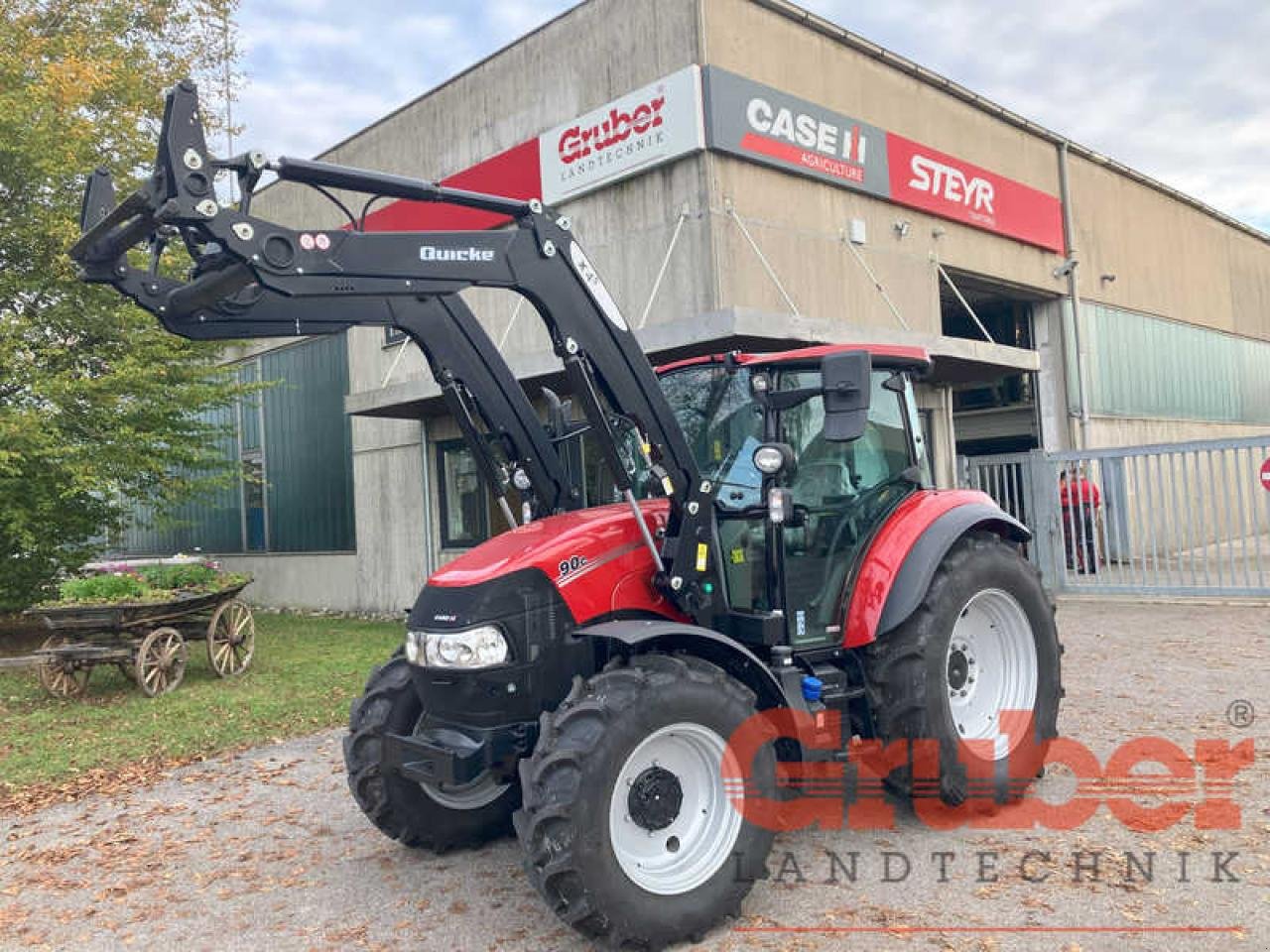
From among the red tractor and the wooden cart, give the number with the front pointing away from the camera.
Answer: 0

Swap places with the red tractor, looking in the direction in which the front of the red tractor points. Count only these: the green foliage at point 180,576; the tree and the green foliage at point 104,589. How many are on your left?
0

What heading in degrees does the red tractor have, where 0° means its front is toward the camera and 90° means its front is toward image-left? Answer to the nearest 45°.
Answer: approximately 45°

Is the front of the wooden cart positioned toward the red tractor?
no

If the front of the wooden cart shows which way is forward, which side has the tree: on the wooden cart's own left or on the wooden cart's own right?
on the wooden cart's own right

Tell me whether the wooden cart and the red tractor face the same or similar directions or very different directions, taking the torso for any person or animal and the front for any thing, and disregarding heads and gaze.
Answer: same or similar directions

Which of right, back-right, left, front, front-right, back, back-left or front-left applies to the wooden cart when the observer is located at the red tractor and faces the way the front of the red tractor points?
right

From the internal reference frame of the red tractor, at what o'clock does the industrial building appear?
The industrial building is roughly at 5 o'clock from the red tractor.

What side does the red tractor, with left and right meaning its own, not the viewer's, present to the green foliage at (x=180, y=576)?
right

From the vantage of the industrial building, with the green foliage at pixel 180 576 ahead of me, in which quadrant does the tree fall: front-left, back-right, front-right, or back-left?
front-right

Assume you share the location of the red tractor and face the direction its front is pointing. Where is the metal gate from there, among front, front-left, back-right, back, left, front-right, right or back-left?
back
